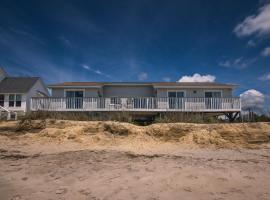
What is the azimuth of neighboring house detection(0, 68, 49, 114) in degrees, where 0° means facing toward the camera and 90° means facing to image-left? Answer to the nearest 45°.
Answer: approximately 0°
